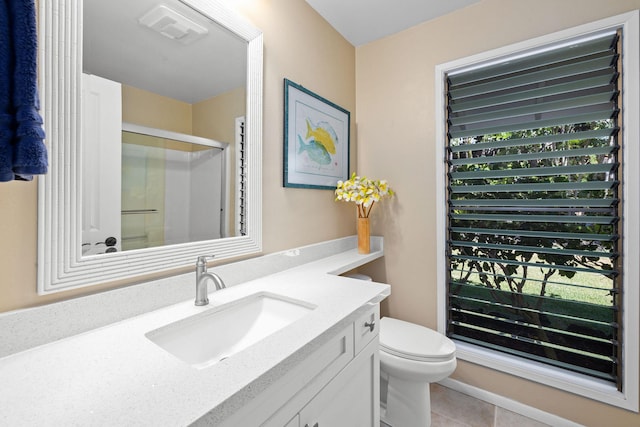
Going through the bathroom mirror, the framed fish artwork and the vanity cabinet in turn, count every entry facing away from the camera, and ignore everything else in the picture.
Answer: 0

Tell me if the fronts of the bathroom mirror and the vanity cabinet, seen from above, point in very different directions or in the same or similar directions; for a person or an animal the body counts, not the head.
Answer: same or similar directions

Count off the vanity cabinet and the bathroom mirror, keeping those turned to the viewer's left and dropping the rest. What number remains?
0

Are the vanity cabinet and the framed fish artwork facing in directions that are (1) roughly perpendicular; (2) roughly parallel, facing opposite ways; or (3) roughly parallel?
roughly parallel

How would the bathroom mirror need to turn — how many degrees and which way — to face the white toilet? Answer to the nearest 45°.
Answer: approximately 45° to its left

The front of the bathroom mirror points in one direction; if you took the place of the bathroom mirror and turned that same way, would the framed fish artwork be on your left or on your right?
on your left

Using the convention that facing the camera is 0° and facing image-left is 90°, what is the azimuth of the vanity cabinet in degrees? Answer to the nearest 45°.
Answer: approximately 315°

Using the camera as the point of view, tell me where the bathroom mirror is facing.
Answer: facing the viewer and to the right of the viewer
